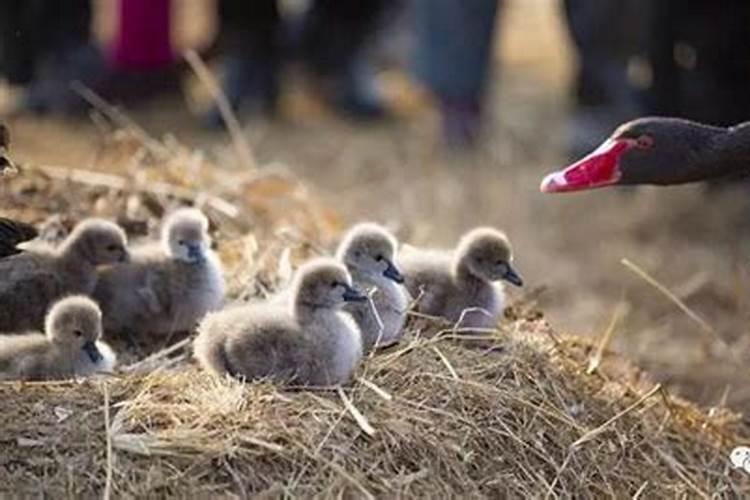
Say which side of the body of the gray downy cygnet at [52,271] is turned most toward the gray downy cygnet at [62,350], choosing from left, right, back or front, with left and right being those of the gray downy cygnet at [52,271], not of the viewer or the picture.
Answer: right

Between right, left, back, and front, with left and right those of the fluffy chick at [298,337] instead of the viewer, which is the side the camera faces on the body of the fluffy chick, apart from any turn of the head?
right

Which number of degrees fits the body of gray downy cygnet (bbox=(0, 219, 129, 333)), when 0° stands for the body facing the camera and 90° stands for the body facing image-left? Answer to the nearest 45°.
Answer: approximately 270°

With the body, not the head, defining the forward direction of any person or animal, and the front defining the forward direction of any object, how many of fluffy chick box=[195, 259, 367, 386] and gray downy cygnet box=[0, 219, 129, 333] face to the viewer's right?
2

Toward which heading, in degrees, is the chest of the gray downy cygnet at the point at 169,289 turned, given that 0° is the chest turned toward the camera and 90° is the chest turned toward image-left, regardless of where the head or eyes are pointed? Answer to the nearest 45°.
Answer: approximately 315°
